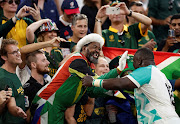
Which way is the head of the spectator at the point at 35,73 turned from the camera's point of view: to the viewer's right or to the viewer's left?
to the viewer's right

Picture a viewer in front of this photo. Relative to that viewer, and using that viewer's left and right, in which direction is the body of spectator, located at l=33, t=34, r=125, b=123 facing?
facing to the right of the viewer

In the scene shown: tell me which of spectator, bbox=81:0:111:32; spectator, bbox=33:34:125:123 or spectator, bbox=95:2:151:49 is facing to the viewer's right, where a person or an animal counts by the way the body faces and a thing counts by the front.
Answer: spectator, bbox=33:34:125:123

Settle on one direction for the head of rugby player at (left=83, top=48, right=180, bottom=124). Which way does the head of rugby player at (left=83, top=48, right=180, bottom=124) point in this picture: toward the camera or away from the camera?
away from the camera

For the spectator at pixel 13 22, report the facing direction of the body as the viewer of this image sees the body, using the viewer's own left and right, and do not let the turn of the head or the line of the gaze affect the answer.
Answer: facing the viewer and to the right of the viewer

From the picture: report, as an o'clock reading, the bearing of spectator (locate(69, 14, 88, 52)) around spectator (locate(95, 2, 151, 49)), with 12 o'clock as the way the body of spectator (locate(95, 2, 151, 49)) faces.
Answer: spectator (locate(69, 14, 88, 52)) is roughly at 2 o'clock from spectator (locate(95, 2, 151, 49)).

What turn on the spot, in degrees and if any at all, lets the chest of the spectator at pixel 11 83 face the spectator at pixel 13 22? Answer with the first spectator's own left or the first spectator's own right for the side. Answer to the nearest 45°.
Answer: approximately 135° to the first spectator's own left

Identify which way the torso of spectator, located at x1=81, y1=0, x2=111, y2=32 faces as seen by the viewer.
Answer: toward the camera

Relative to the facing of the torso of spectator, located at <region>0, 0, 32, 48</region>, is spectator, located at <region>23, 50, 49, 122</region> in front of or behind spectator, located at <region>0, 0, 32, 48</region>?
in front

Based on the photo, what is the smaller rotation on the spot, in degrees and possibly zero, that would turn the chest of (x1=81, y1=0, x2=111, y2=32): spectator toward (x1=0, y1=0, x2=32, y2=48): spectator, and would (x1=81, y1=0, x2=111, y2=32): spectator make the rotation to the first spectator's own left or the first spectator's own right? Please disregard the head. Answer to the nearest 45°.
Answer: approximately 45° to the first spectator's own right
